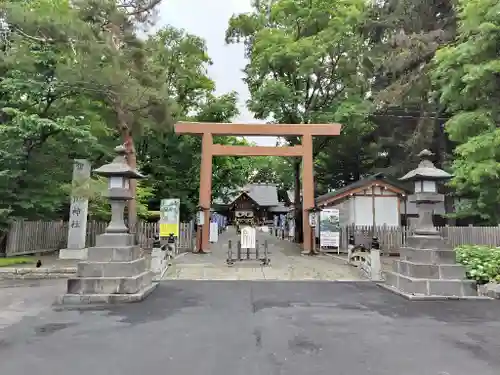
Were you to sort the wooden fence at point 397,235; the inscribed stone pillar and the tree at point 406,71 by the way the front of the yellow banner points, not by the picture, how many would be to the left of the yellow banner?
2

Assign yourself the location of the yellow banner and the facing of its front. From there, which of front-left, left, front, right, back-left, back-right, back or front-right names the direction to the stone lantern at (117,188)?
front

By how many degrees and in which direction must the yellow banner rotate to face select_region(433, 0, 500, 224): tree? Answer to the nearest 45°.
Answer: approximately 45° to its left

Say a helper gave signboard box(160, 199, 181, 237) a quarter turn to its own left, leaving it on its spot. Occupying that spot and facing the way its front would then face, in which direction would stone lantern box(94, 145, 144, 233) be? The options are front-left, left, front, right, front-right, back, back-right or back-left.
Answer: right

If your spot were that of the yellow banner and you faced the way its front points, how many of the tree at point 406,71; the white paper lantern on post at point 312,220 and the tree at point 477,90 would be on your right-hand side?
0

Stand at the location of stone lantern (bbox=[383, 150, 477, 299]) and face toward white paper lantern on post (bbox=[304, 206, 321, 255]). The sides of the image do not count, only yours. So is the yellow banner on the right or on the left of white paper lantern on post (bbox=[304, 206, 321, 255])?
left

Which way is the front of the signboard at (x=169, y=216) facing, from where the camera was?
facing the viewer

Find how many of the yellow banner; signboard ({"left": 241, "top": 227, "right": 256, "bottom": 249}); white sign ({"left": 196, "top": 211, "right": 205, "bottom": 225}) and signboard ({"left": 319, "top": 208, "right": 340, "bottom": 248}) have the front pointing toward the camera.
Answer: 4

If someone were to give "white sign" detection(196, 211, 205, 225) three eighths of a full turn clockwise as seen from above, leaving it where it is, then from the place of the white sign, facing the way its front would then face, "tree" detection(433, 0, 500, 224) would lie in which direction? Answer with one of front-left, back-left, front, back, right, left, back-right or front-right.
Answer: back

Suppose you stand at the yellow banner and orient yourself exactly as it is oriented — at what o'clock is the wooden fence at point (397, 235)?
The wooden fence is roughly at 9 o'clock from the yellow banner.

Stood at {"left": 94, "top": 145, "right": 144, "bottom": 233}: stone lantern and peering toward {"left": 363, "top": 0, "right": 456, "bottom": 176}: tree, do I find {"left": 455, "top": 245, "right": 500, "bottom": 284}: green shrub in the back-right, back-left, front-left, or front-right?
front-right

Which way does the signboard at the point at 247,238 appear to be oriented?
toward the camera

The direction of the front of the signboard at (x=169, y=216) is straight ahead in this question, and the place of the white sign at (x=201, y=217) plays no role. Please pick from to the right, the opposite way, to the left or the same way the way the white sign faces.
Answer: the same way

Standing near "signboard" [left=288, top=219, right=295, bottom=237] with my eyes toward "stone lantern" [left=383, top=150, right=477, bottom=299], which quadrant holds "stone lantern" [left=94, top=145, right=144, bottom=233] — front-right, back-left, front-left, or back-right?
front-right

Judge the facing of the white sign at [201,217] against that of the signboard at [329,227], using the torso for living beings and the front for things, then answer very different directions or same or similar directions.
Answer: same or similar directions
